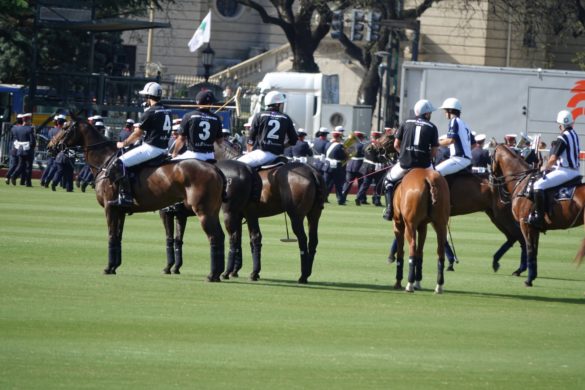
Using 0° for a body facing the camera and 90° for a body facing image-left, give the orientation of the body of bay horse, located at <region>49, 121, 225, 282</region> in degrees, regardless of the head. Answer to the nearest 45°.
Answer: approximately 90°

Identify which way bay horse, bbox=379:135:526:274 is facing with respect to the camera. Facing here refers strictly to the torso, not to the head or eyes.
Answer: to the viewer's left

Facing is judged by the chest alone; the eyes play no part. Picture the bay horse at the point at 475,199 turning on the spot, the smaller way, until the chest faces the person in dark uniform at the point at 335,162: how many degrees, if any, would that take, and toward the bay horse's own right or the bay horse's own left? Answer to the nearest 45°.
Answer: approximately 90° to the bay horse's own right

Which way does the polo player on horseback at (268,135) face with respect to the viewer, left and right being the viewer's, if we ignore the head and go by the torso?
facing away from the viewer and to the left of the viewer

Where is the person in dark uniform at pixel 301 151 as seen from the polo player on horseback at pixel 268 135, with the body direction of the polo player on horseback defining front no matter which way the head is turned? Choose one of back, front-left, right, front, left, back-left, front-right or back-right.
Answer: front-right

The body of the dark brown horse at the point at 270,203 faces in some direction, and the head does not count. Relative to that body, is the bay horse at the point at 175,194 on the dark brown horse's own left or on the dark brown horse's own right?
on the dark brown horse's own left

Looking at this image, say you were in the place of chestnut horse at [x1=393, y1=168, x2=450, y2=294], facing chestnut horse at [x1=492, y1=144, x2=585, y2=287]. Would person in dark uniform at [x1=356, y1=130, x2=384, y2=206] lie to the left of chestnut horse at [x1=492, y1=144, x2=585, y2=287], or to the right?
left

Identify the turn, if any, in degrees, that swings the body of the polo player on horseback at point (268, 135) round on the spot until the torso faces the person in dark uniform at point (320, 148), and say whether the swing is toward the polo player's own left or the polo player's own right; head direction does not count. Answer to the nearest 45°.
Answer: approximately 45° to the polo player's own right

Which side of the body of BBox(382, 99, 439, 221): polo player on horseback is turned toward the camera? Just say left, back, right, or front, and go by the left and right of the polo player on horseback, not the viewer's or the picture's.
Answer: back

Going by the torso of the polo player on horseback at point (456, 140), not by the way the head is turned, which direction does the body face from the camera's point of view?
to the viewer's left

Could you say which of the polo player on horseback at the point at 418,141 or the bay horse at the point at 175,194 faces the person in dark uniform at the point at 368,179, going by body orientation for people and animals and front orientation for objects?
the polo player on horseback

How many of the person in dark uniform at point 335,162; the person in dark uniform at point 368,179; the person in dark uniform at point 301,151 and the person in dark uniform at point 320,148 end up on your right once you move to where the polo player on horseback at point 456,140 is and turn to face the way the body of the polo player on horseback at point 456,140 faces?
4

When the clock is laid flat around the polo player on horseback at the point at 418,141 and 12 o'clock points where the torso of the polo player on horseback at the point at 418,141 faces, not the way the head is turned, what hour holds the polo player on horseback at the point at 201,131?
the polo player on horseback at the point at 201,131 is roughly at 9 o'clock from the polo player on horseback at the point at 418,141.

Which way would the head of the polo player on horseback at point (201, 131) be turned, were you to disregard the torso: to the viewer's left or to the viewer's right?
to the viewer's left

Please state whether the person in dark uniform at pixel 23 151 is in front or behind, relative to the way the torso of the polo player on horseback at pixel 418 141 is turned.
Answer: in front

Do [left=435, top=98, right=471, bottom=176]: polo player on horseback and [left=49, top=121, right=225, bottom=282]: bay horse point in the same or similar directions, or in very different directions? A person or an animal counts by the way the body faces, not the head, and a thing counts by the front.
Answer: same or similar directions

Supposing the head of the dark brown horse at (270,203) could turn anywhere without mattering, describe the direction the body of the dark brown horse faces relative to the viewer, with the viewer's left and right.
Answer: facing away from the viewer and to the left of the viewer
